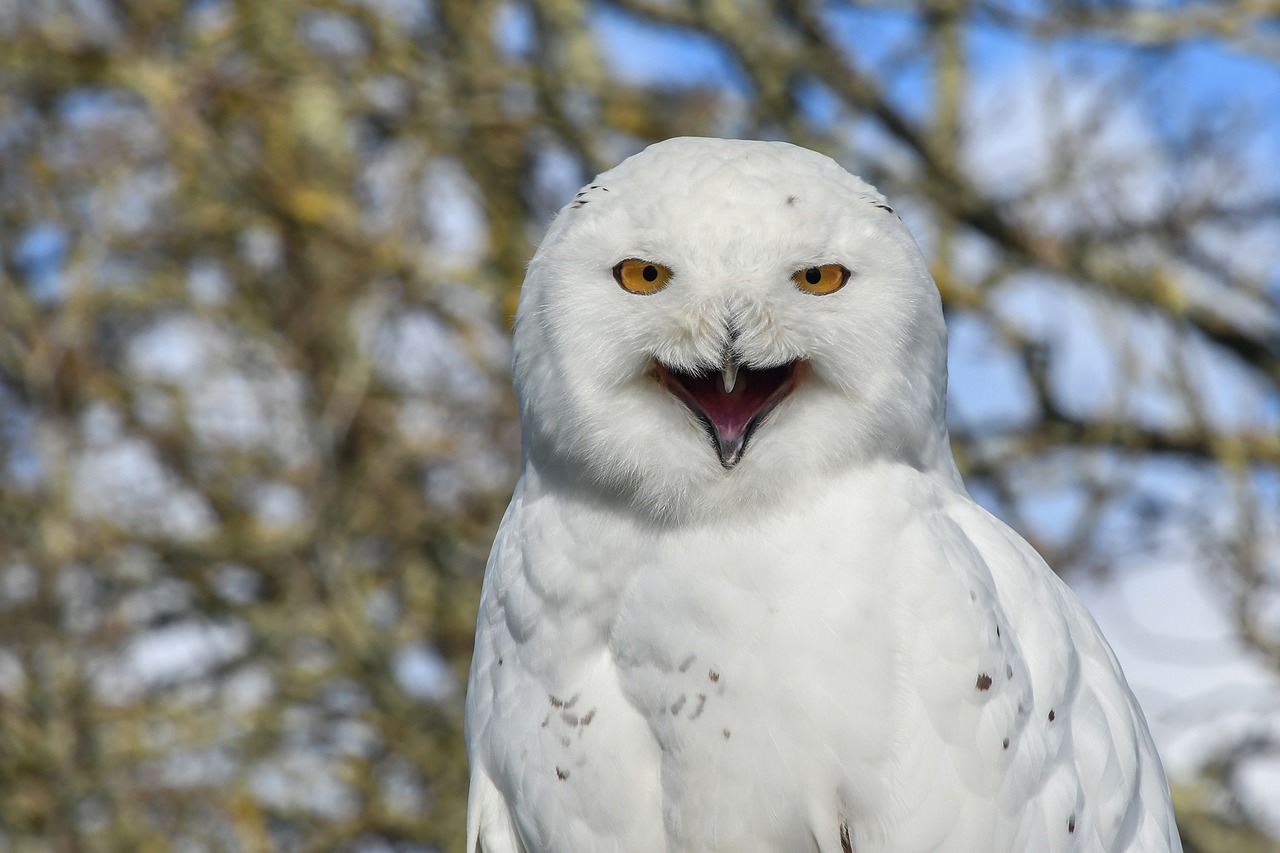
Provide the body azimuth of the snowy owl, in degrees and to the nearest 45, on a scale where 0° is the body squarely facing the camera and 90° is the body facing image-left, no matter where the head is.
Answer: approximately 0°
